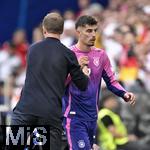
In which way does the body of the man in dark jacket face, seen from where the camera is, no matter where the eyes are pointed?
away from the camera

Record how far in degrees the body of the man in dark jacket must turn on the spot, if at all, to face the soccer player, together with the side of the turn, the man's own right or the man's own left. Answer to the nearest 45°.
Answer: approximately 45° to the man's own right
